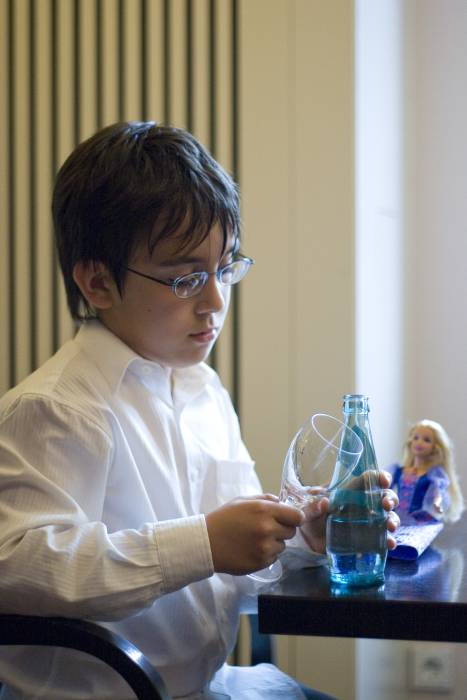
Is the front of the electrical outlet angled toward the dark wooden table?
yes

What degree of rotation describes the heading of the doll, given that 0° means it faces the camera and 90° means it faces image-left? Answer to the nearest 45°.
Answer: approximately 45°

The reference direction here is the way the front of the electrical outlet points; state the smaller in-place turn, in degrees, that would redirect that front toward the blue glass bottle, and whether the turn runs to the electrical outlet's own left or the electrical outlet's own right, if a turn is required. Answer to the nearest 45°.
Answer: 0° — it already faces it

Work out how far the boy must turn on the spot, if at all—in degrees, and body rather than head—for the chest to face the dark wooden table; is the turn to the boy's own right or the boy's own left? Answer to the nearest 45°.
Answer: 0° — they already face it

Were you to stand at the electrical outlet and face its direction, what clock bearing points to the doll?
The doll is roughly at 12 o'clock from the electrical outlet.

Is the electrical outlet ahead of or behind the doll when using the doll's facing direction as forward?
behind

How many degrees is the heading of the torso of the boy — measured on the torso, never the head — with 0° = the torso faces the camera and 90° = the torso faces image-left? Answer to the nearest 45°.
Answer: approximately 315°

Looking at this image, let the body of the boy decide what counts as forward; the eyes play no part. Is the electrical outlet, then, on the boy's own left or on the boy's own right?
on the boy's own left
